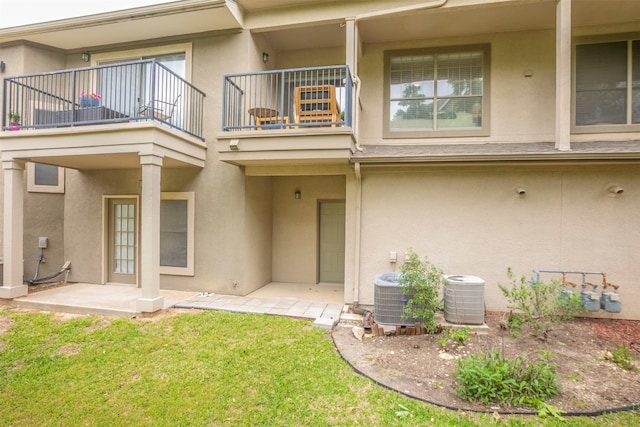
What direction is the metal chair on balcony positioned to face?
to the viewer's left

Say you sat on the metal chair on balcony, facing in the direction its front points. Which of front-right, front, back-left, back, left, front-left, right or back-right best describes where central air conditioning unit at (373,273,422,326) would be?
back-left

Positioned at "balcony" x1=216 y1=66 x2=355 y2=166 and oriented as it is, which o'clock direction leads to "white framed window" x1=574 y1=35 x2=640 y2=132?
The white framed window is roughly at 9 o'clock from the balcony.

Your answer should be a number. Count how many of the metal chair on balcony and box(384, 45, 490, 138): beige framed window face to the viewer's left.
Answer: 1

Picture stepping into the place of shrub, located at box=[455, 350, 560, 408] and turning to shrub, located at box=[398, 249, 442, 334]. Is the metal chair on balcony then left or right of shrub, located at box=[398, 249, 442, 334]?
left

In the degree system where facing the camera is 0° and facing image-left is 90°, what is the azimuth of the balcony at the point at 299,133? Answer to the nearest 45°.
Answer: approximately 0°

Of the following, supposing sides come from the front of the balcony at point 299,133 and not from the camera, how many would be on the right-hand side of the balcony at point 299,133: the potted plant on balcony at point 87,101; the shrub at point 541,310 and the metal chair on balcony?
2

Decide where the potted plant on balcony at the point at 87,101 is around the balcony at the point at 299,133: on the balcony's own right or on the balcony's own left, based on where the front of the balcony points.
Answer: on the balcony's own right

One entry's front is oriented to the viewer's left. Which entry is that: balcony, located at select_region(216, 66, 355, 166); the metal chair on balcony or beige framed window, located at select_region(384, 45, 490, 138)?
the metal chair on balcony

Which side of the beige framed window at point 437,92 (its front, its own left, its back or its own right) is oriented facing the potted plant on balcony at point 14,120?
right
